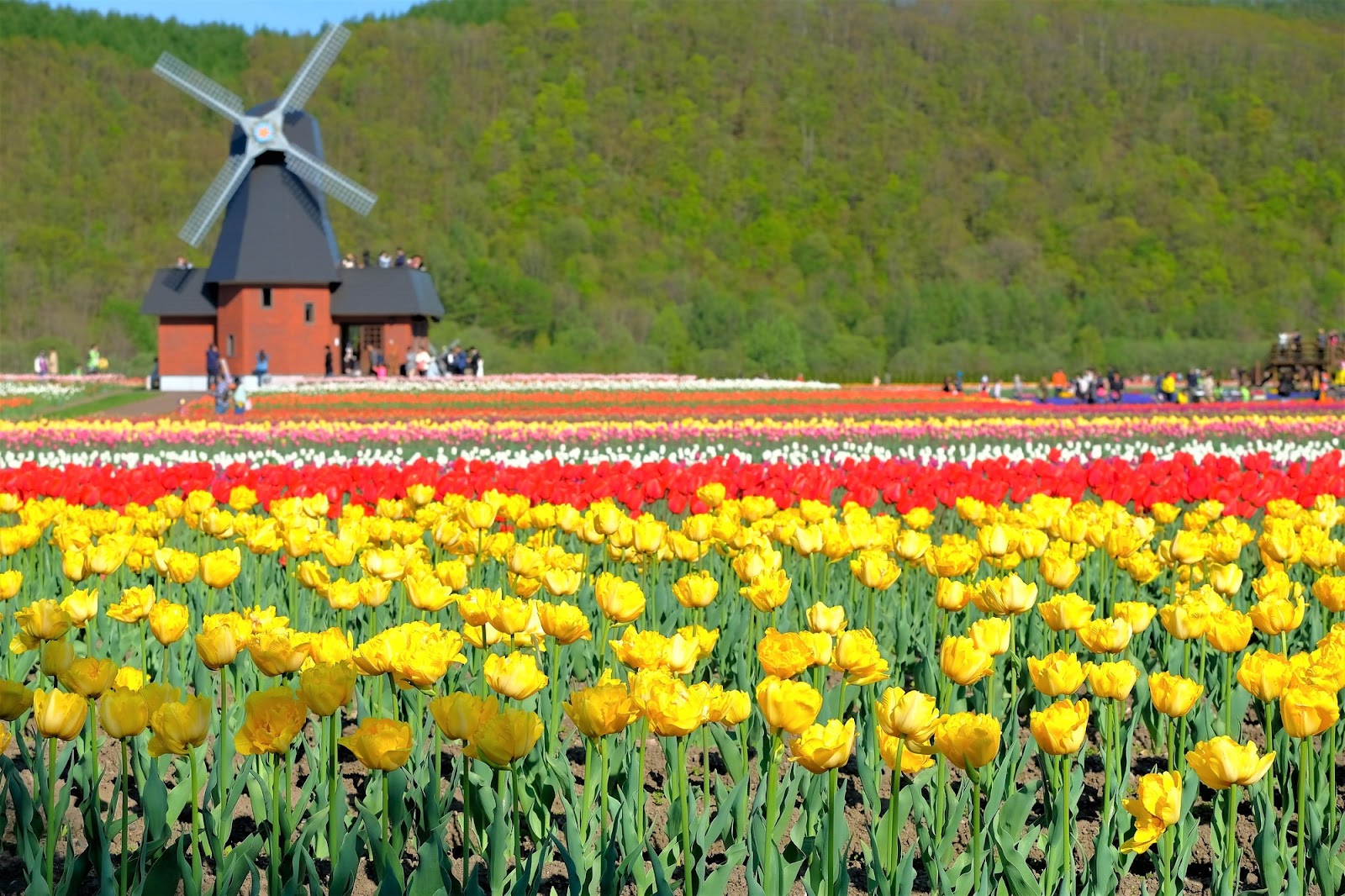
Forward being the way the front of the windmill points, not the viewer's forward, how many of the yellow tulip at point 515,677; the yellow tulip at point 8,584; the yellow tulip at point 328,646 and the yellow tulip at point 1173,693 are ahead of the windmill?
4

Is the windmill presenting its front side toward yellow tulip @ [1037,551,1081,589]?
yes

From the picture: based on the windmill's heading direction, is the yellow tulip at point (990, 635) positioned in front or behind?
in front

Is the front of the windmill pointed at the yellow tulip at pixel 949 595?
yes

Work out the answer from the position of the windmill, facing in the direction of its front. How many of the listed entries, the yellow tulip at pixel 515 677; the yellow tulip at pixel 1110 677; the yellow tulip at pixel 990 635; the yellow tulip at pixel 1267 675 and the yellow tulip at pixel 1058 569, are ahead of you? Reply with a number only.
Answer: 5

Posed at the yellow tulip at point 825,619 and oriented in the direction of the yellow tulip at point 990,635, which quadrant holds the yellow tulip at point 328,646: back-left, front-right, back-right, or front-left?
back-right

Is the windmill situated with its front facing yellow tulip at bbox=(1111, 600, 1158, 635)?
yes

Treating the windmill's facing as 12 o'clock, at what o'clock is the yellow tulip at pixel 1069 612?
The yellow tulip is roughly at 12 o'clock from the windmill.

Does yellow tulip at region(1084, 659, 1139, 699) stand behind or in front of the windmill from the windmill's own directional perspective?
in front

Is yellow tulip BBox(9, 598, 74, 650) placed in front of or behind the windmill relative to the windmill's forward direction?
in front

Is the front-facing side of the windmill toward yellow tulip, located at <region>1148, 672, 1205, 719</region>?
yes

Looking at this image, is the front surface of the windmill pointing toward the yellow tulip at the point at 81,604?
yes

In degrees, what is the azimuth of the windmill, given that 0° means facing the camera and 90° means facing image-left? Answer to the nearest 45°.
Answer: approximately 0°

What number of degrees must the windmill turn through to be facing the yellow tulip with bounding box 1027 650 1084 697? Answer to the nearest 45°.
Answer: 0° — it already faces it

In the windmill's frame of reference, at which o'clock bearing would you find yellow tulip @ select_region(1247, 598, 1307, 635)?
The yellow tulip is roughly at 12 o'clock from the windmill.

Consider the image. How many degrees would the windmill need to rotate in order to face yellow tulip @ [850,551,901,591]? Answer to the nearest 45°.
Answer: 0° — it already faces it
